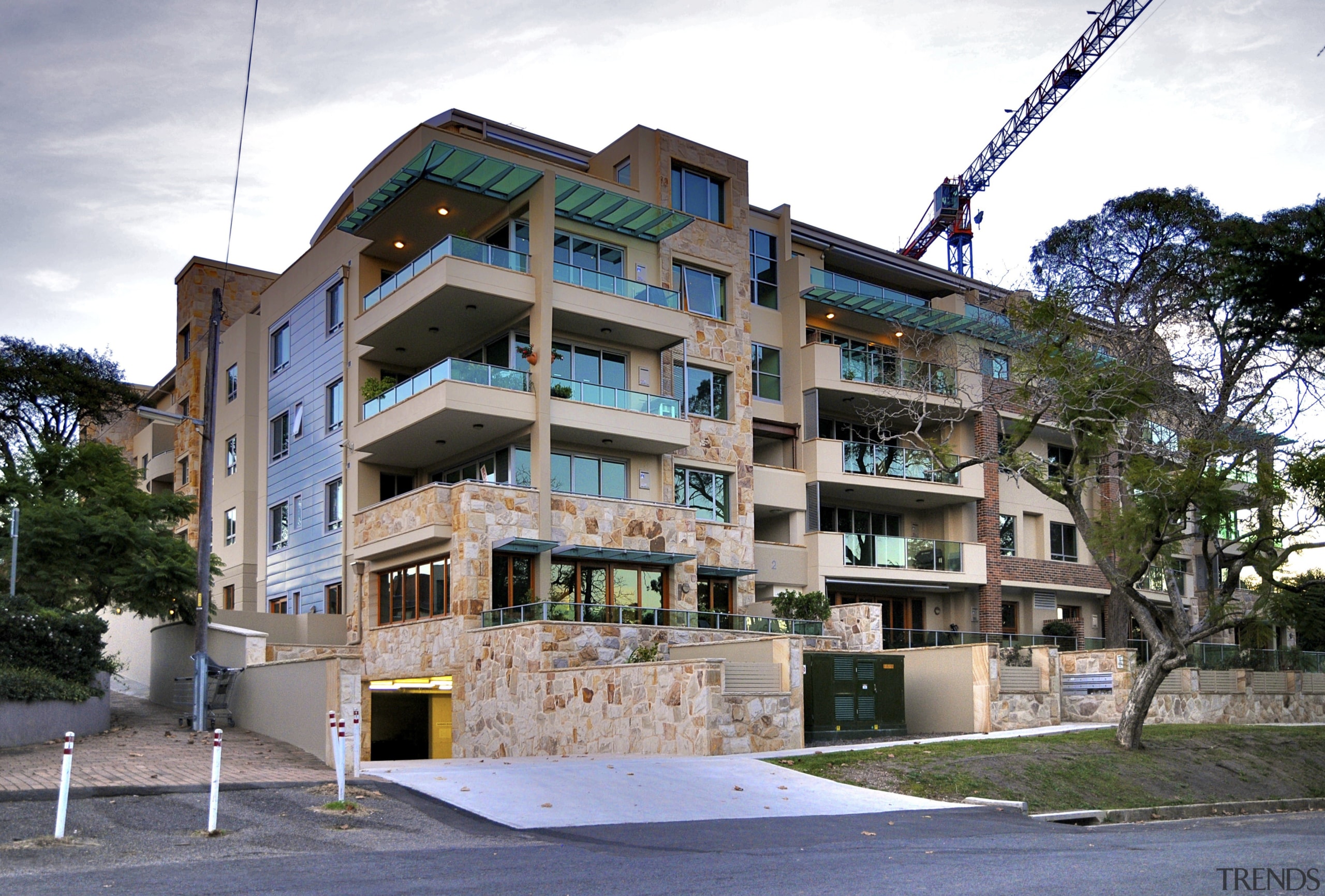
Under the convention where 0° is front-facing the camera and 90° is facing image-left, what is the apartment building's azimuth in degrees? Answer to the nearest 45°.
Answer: approximately 315°

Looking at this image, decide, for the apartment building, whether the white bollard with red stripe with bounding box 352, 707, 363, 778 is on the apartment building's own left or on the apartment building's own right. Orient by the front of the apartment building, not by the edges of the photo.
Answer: on the apartment building's own right

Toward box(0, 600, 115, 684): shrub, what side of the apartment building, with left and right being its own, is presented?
right

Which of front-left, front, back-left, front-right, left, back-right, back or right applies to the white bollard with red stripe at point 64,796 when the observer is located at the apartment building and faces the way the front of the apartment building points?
front-right

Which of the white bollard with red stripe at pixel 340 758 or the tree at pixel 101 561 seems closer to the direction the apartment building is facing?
the white bollard with red stripe

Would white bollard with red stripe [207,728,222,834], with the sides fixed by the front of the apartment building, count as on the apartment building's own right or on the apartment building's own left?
on the apartment building's own right

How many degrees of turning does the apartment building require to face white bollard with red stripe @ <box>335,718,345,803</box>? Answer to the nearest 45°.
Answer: approximately 45° to its right

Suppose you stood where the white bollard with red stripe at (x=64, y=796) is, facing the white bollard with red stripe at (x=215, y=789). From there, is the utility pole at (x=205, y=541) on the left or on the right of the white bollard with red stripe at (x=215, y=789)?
left

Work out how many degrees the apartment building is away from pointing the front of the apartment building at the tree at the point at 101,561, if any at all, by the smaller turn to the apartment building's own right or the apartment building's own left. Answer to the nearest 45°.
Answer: approximately 90° to the apartment building's own right
